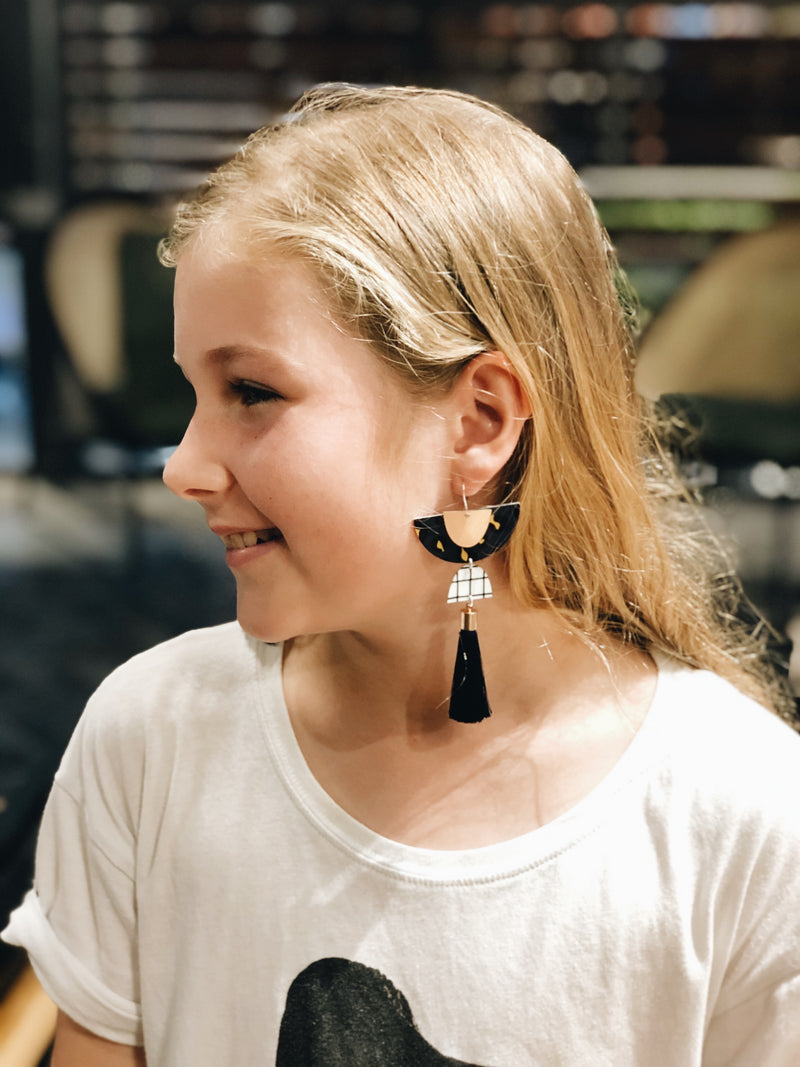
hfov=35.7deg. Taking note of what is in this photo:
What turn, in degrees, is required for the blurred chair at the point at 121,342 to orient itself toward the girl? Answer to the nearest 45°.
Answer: approximately 45° to its right

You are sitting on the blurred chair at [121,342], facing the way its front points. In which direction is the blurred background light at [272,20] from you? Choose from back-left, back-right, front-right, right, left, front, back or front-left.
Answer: back-left

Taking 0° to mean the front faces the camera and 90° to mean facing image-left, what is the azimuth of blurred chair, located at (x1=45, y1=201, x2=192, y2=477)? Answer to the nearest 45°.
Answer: approximately 315°

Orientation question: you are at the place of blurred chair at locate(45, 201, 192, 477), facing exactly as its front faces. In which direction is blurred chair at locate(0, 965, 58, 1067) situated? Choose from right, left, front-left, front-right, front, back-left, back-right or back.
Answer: front-right

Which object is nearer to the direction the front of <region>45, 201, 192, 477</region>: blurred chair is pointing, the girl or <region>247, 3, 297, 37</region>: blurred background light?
the girl

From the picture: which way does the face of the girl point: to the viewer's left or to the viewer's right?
to the viewer's left

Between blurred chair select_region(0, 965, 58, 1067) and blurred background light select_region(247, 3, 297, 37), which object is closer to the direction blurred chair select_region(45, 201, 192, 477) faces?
the blurred chair
